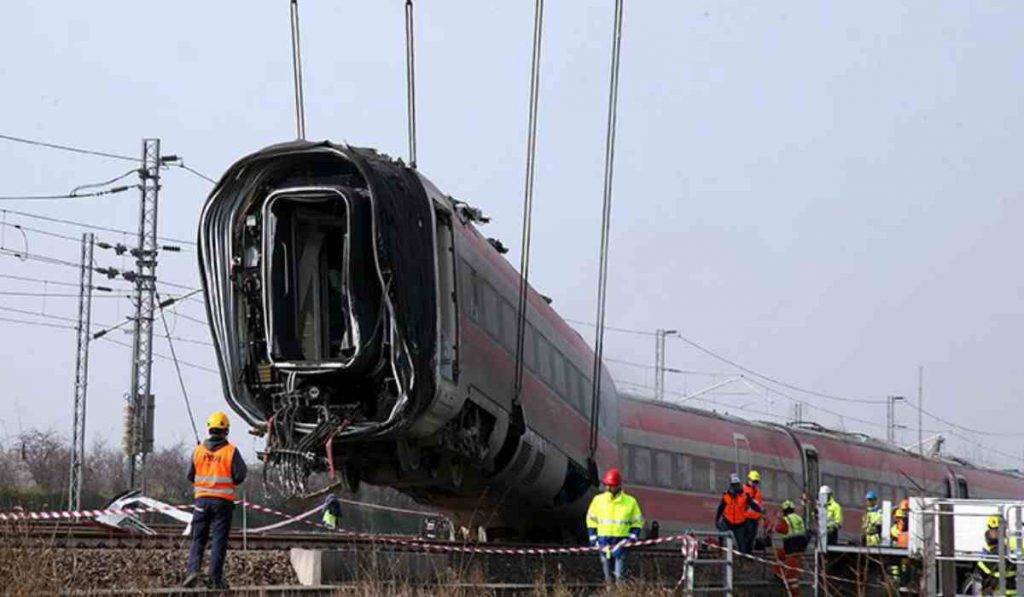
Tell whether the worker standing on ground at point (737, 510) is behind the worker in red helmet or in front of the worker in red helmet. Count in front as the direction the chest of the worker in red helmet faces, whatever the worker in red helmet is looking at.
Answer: behind

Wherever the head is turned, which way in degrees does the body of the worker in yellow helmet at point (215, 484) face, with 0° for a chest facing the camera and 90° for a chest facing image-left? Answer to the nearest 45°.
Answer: approximately 180°

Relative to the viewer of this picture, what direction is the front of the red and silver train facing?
facing the viewer and to the left of the viewer

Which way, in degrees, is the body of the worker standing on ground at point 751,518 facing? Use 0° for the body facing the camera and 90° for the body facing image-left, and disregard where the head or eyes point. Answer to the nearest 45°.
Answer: approximately 0°

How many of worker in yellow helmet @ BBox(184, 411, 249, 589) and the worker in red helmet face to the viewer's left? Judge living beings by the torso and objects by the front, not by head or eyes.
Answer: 0
